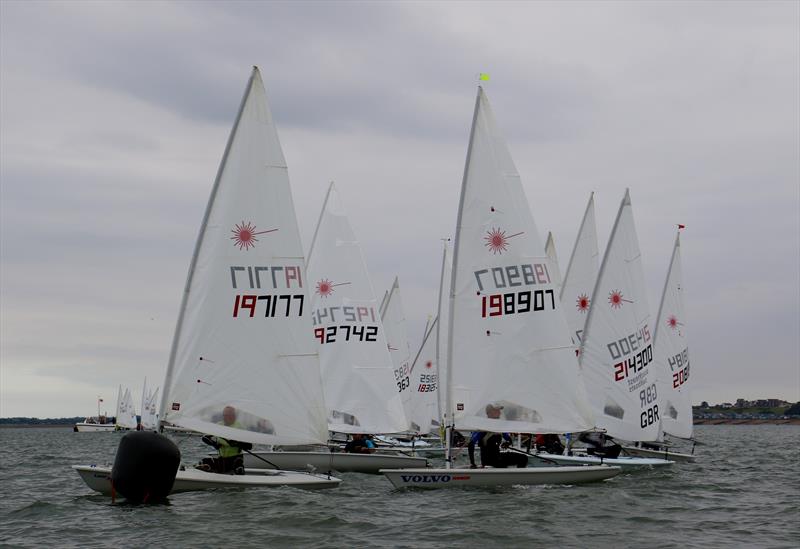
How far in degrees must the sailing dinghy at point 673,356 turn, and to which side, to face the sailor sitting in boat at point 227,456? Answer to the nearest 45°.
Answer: approximately 90° to its left

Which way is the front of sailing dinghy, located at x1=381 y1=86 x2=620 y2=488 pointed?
to the viewer's left

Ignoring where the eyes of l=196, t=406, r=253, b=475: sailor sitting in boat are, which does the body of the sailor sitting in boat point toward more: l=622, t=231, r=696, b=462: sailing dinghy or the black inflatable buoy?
the black inflatable buoy

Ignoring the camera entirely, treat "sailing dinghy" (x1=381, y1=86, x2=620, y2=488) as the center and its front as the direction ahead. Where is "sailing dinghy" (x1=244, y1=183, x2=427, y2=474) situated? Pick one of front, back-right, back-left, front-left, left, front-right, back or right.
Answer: front-right

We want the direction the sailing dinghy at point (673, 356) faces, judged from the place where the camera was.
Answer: facing away from the viewer and to the left of the viewer
